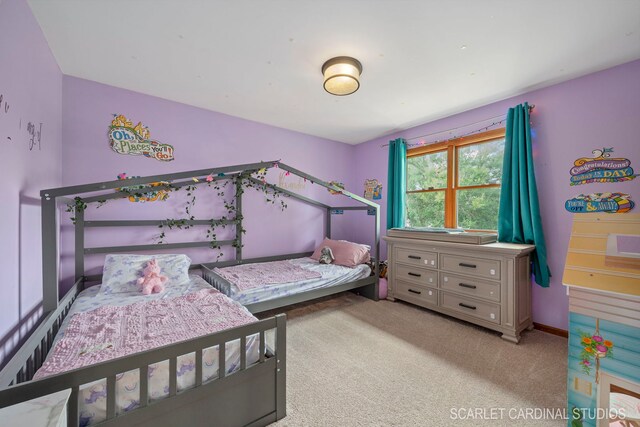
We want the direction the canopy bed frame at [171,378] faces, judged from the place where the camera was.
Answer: facing the viewer and to the right of the viewer

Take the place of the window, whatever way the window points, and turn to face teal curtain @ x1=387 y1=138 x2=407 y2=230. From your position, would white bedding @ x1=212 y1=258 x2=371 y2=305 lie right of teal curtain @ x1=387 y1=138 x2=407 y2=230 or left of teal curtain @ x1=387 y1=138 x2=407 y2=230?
left

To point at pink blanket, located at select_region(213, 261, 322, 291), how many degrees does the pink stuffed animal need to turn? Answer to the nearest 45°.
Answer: approximately 90° to its left

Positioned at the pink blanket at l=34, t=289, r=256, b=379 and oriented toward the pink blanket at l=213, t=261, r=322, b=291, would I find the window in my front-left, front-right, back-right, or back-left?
front-right

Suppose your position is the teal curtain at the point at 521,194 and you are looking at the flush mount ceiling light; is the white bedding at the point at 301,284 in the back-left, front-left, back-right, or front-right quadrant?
front-right

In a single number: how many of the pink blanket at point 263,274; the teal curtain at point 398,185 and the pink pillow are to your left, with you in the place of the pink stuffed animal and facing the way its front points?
3

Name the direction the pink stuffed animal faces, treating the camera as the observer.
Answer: facing the viewer

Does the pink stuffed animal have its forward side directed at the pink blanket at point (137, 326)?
yes

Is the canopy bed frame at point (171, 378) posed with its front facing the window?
no

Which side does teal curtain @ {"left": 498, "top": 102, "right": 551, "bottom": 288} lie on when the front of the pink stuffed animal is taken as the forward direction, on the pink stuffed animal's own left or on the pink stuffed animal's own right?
on the pink stuffed animal's own left
